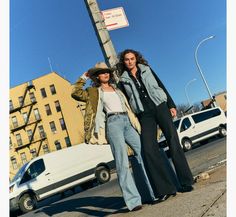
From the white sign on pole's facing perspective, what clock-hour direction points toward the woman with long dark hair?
The woman with long dark hair is roughly at 12 o'clock from the white sign on pole.

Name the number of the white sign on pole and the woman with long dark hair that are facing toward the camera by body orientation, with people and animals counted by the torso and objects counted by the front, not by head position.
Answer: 2

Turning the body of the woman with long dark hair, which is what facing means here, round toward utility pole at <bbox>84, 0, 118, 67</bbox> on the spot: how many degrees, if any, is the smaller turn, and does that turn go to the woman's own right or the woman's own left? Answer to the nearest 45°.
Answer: approximately 180°

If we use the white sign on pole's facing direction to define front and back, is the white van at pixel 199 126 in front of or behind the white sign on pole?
behind

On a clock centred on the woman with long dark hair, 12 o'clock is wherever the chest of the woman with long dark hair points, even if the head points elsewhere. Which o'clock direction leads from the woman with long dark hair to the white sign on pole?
The white sign on pole is roughly at 6 o'clock from the woman with long dark hair.

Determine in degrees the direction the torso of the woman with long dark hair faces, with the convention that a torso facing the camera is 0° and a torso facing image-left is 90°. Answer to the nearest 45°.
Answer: approximately 0°
